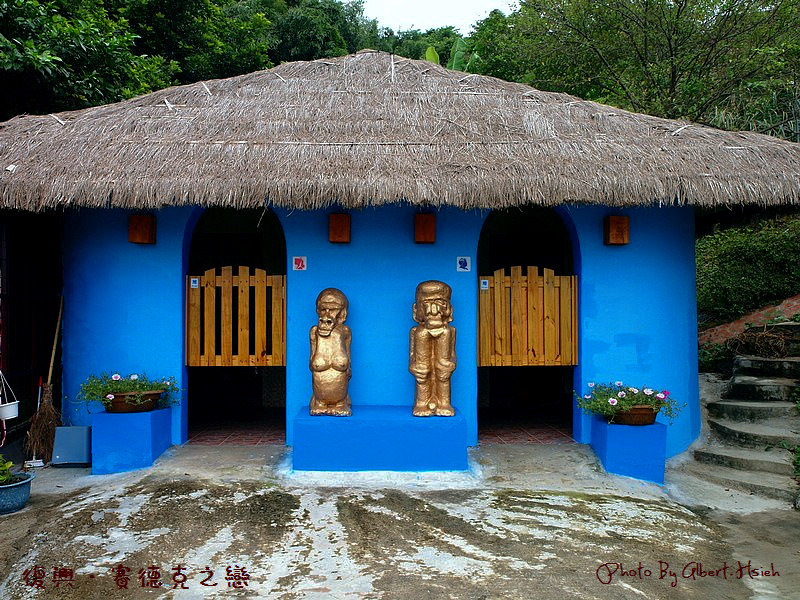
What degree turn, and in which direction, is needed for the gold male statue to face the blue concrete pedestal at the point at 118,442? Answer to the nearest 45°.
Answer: approximately 90° to its right

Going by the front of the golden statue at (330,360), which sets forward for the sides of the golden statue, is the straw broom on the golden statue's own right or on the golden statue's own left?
on the golden statue's own right

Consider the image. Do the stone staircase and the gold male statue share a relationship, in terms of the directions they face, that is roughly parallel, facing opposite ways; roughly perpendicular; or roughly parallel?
roughly parallel

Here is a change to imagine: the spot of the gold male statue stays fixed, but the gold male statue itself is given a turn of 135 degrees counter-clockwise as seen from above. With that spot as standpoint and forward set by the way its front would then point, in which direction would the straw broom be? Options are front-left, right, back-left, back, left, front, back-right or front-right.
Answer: back-left

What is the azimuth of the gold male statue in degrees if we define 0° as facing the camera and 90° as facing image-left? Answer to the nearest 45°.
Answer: approximately 0°

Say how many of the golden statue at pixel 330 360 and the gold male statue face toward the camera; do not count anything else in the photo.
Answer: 2

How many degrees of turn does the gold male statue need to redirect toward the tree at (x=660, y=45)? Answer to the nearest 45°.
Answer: approximately 135° to its left

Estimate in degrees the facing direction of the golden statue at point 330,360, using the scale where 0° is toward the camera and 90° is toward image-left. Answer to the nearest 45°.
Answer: approximately 0°

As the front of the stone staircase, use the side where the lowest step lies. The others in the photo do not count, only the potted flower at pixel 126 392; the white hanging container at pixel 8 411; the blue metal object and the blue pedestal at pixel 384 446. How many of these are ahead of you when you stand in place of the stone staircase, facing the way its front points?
4
